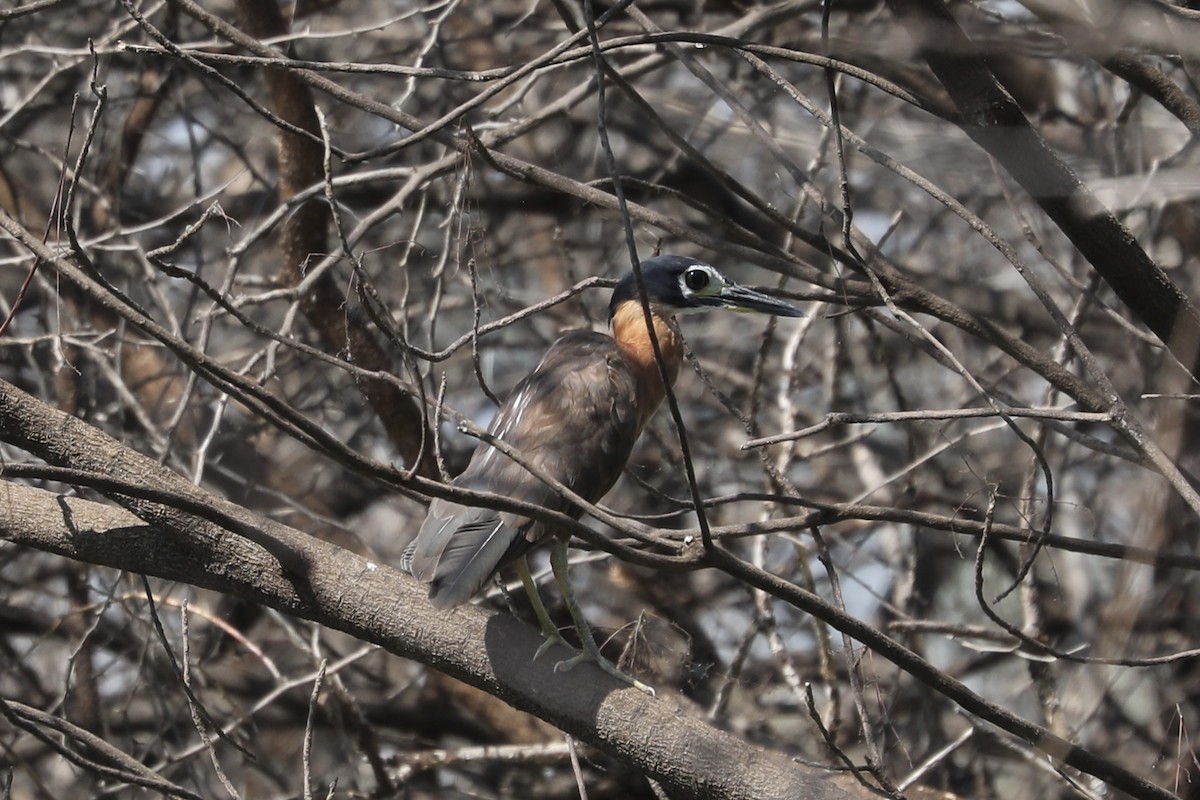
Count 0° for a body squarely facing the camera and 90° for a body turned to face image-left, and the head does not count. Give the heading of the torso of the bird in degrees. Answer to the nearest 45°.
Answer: approximately 270°
